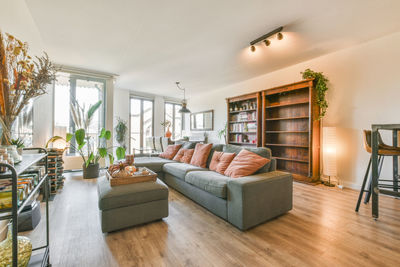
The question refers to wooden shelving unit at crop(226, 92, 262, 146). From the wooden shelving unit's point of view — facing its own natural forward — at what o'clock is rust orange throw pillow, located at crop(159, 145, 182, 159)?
The rust orange throw pillow is roughly at 12 o'clock from the wooden shelving unit.

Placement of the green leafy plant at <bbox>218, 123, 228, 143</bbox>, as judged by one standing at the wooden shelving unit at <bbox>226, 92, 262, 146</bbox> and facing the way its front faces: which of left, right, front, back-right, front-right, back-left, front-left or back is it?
right

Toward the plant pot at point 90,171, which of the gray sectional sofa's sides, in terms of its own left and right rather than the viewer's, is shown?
right

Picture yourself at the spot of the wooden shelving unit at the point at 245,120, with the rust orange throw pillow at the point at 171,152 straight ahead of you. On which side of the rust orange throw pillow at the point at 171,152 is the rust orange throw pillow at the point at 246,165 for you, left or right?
left

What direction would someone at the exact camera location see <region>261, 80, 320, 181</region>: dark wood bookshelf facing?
facing the viewer and to the left of the viewer

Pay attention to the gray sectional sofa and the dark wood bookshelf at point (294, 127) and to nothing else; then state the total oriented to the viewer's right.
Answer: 0

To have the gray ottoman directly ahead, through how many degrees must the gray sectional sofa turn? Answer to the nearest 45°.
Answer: approximately 45° to its right

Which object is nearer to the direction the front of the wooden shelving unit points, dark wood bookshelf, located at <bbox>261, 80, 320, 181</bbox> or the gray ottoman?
the gray ottoman

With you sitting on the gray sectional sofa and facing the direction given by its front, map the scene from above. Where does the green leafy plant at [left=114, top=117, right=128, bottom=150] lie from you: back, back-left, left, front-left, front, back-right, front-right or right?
right

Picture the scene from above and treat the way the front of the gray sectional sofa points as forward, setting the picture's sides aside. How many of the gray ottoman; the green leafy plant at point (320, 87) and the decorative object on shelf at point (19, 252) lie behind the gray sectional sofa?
1

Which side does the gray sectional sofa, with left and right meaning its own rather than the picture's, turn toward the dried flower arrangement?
front

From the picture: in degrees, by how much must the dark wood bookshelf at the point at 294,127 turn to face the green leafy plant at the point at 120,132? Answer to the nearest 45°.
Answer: approximately 45° to its right

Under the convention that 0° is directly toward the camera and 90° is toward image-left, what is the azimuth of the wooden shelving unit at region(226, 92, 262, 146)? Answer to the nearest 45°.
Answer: approximately 45°

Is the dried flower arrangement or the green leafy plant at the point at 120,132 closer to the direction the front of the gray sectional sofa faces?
the dried flower arrangement

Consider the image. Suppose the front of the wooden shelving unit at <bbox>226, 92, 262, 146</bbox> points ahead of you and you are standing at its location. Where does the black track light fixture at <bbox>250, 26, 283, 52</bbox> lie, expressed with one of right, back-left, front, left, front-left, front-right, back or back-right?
front-left
